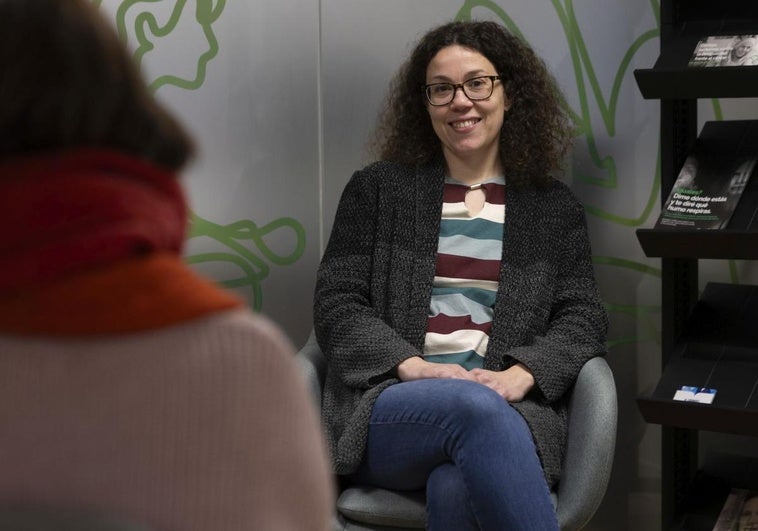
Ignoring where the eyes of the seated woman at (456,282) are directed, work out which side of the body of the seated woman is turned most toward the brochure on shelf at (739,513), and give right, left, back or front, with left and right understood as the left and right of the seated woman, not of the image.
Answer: left

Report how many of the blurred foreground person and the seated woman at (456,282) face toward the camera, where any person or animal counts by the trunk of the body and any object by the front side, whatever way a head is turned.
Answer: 1

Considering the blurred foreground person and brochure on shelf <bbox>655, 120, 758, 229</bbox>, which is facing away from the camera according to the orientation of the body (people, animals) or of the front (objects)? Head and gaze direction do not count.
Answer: the blurred foreground person

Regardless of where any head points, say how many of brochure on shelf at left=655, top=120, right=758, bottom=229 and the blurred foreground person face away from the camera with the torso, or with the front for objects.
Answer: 1

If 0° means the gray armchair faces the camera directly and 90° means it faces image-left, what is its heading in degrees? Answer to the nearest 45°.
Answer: approximately 0°

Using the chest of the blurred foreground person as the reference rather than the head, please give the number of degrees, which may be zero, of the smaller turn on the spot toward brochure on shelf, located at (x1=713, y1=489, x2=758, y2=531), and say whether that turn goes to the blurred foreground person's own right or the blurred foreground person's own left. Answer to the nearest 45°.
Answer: approximately 45° to the blurred foreground person's own right

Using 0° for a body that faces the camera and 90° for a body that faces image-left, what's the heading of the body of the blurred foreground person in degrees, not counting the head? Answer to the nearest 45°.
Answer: approximately 180°
